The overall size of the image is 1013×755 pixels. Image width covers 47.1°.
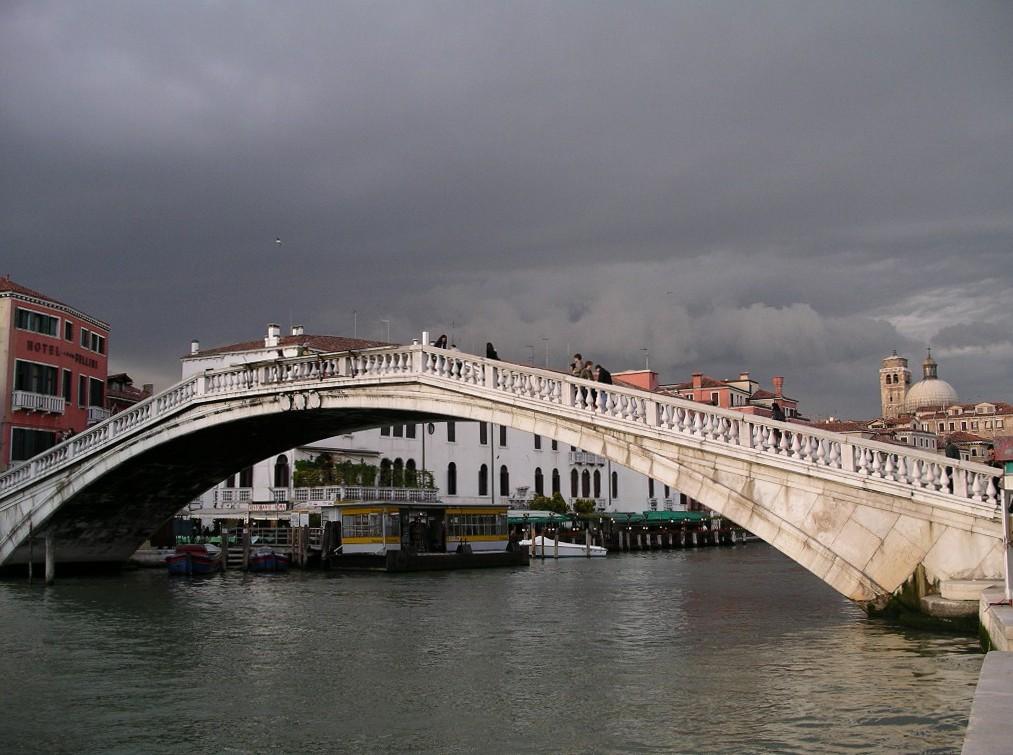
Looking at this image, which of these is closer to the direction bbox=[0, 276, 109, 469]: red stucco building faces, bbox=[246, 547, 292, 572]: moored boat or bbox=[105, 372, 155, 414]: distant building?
the moored boat

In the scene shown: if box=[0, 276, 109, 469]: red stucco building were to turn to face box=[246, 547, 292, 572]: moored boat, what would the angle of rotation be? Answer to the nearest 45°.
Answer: approximately 45° to its left

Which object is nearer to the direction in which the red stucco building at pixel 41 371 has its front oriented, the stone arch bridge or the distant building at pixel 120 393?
the stone arch bridge

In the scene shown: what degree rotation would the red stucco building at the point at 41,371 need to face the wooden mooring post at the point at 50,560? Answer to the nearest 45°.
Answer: approximately 45° to its right

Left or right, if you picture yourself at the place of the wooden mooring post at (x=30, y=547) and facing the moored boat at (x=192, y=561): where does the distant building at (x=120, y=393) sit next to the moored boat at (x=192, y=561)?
left

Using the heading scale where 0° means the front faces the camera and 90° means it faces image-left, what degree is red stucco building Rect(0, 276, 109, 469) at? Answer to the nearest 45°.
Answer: approximately 315°
